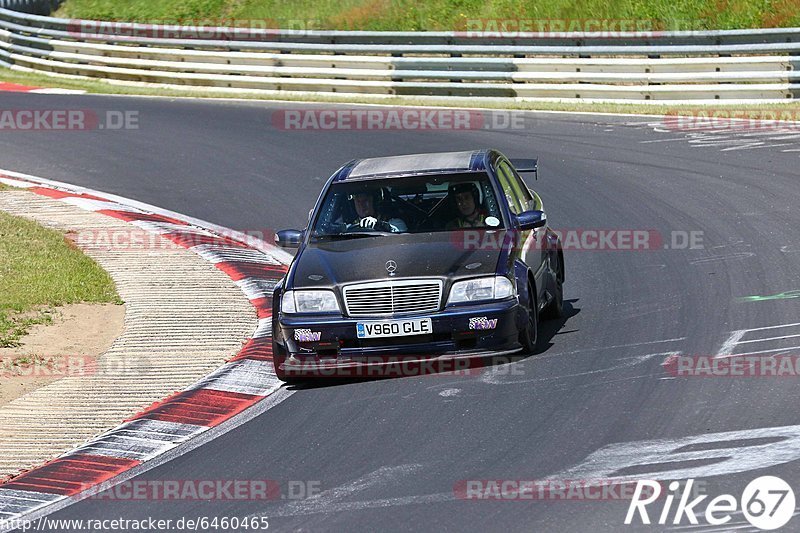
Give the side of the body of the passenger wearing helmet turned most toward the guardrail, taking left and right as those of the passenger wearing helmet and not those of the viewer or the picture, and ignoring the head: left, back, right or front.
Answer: back

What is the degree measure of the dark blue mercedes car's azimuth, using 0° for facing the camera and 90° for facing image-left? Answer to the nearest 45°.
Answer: approximately 0°

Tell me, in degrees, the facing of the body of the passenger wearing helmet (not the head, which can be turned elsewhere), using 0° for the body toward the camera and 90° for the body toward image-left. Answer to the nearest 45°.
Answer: approximately 0°

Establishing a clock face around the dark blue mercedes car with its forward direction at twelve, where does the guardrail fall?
The guardrail is roughly at 6 o'clock from the dark blue mercedes car.
